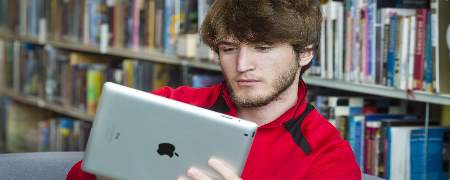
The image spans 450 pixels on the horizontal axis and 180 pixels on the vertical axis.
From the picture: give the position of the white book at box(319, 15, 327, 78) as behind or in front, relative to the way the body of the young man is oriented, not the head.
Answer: behind

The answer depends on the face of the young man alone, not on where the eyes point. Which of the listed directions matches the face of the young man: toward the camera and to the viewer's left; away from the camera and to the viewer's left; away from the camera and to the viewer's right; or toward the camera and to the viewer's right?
toward the camera and to the viewer's left

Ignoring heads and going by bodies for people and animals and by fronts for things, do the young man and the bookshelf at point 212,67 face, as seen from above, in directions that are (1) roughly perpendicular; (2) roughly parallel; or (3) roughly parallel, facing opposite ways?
roughly parallel

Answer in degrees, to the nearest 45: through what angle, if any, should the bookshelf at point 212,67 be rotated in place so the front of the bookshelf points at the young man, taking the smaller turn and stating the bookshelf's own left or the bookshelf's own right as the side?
approximately 45° to the bookshelf's own left

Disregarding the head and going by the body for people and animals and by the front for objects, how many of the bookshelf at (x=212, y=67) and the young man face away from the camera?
0

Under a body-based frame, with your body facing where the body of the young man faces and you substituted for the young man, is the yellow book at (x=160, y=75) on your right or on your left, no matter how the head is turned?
on your right

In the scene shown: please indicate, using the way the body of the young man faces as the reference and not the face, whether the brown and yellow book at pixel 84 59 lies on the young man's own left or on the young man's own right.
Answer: on the young man's own right
